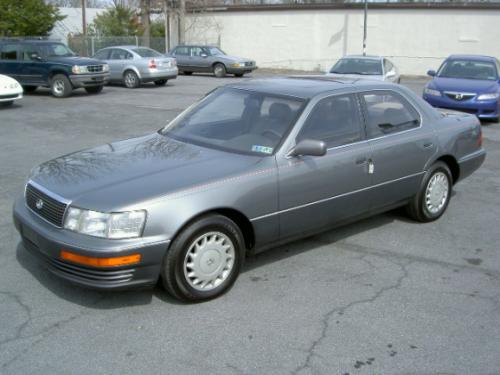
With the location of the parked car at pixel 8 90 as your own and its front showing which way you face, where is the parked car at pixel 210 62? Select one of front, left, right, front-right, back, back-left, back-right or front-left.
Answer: left

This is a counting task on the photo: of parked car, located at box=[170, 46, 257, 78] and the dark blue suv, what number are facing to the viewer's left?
0

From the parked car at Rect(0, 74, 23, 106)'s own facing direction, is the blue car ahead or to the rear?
ahead

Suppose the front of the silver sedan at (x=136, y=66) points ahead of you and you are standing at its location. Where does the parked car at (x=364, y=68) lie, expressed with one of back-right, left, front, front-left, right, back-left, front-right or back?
back

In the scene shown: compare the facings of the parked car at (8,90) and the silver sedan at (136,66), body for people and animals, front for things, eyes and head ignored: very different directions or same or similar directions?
very different directions

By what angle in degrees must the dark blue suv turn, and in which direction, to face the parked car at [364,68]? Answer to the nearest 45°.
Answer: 0° — it already faces it

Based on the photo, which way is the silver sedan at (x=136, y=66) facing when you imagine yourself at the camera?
facing away from the viewer and to the left of the viewer

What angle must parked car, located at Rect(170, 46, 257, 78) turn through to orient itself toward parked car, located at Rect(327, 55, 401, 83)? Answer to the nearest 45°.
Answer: approximately 45° to its right

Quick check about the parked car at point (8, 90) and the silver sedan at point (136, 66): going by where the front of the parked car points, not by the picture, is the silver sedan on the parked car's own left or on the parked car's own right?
on the parked car's own left

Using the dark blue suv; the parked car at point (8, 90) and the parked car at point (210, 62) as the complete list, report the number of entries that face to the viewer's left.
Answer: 0

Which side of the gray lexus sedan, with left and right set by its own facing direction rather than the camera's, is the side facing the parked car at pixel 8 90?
right

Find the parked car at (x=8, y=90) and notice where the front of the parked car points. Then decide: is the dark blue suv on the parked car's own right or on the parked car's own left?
on the parked car's own left

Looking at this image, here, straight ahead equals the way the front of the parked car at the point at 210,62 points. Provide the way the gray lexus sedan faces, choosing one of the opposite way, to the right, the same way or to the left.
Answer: to the right

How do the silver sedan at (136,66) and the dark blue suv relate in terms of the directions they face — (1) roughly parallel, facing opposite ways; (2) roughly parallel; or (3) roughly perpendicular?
roughly parallel, facing opposite ways

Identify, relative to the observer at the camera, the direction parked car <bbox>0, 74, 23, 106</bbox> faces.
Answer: facing the viewer and to the right of the viewer

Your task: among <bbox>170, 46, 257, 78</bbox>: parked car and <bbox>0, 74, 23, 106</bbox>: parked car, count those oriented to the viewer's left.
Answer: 0

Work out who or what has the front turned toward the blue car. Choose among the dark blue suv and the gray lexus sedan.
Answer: the dark blue suv

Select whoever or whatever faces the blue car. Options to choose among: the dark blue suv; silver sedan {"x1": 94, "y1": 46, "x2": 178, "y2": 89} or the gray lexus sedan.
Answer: the dark blue suv

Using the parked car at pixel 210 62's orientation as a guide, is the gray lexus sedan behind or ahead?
ahead
